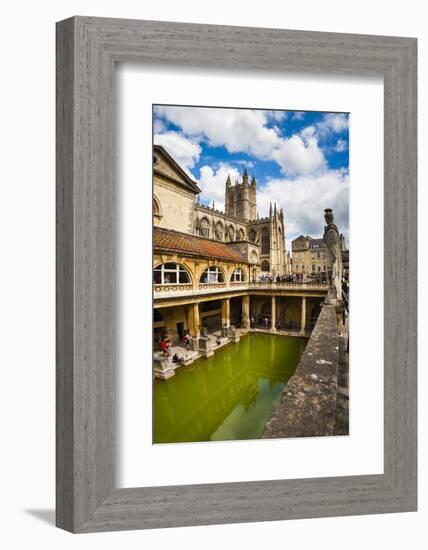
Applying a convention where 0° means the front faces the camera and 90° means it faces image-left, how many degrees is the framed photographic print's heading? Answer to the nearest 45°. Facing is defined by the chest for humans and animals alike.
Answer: approximately 315°
